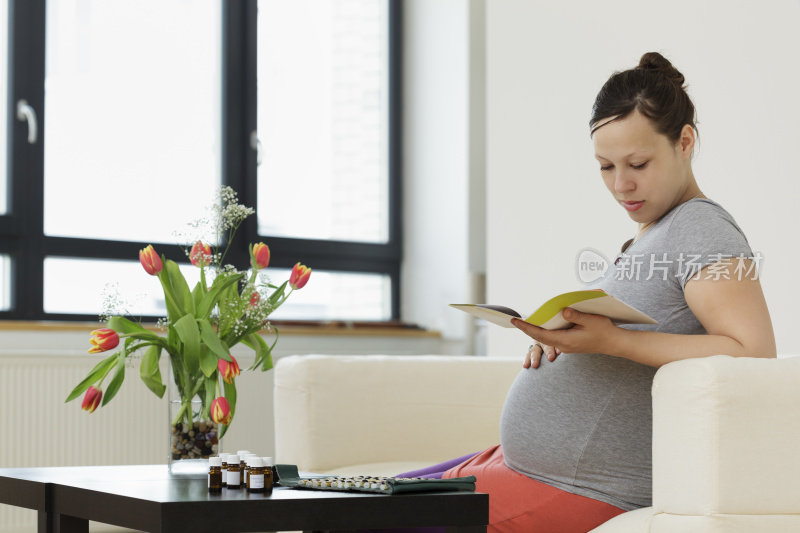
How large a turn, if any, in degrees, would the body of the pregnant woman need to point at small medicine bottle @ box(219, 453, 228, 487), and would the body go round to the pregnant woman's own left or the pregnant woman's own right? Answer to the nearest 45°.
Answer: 0° — they already face it

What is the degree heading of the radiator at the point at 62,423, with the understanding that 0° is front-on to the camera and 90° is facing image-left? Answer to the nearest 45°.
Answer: approximately 0°

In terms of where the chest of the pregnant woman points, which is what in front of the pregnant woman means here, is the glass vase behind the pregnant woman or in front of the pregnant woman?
in front

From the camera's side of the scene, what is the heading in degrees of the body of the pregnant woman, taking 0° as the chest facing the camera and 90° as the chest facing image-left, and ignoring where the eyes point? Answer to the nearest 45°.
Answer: approximately 90°

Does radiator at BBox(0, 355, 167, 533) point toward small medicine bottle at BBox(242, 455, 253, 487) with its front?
yes

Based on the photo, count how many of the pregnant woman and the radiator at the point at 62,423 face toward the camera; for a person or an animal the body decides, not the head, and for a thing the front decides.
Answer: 1

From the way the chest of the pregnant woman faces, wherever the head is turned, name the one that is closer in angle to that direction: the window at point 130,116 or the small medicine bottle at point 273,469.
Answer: the small medicine bottle

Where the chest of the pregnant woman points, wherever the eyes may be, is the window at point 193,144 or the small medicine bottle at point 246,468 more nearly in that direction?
the small medicine bottle

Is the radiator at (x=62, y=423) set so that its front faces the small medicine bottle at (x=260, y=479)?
yes
